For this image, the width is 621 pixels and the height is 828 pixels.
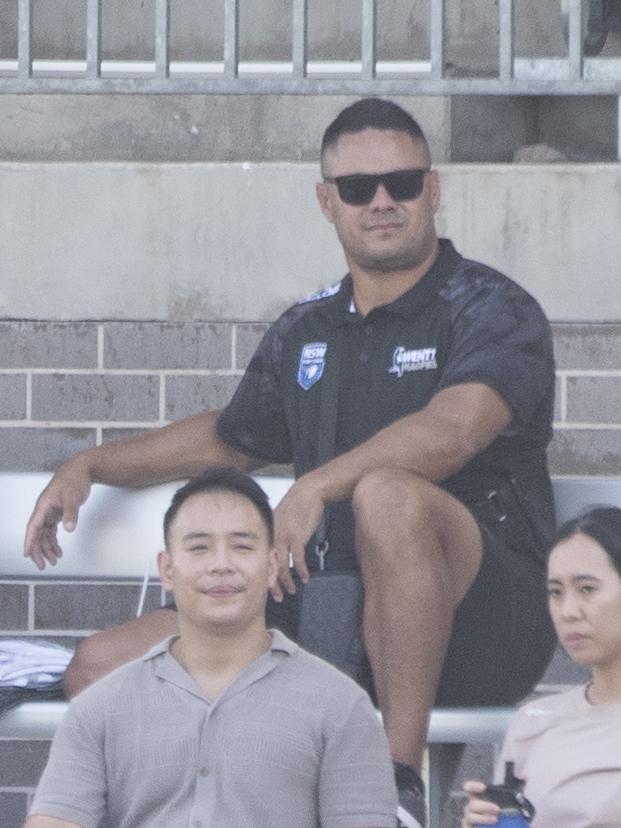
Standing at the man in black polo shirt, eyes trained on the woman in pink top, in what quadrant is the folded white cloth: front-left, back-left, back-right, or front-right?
back-right

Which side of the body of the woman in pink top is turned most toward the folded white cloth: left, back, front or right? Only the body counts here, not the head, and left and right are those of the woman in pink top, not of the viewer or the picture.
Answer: right

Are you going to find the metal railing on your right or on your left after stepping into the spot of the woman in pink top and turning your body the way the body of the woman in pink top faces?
on your right

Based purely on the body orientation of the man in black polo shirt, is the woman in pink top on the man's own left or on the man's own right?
on the man's own left

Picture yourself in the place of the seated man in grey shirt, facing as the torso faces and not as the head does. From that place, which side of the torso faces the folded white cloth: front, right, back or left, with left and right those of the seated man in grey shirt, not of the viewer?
back

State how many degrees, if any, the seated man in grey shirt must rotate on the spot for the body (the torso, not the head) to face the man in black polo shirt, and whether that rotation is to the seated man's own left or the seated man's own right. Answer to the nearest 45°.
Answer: approximately 180°

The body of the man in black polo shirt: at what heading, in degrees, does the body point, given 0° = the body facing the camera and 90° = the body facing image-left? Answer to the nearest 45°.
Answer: approximately 45°

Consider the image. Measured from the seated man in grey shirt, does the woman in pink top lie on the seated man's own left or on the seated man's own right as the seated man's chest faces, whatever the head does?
on the seated man's own left
